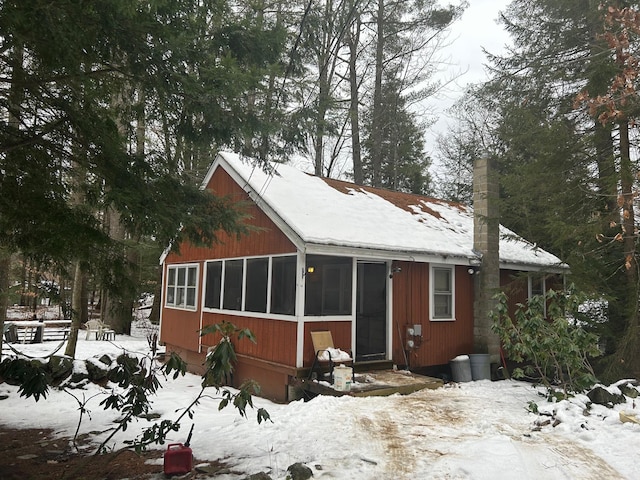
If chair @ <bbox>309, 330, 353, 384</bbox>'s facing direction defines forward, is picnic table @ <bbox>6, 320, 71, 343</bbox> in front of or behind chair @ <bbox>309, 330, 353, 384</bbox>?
behind

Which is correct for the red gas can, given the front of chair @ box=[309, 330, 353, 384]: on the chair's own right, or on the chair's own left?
on the chair's own right

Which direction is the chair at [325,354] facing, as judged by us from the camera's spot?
facing the viewer and to the right of the viewer

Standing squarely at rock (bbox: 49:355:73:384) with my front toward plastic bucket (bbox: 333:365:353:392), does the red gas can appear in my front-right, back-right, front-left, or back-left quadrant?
front-right

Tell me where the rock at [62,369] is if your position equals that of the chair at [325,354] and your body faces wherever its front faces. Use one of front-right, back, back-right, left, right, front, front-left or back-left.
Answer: back-right

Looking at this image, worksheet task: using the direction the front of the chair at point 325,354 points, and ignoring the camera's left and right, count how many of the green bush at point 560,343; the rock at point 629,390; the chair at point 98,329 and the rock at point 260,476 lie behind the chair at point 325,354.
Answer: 1

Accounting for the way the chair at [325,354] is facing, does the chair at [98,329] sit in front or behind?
behind

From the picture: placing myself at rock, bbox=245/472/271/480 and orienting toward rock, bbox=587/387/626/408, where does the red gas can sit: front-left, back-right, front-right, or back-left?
back-left

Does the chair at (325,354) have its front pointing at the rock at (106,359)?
no

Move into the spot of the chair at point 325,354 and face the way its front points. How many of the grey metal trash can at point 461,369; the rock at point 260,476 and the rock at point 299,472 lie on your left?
1

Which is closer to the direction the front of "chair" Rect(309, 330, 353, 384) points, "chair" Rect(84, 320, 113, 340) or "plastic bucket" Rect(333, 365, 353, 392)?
the plastic bucket

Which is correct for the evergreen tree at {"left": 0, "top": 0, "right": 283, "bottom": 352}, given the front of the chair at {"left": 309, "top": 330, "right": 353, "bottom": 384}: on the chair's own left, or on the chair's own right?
on the chair's own right

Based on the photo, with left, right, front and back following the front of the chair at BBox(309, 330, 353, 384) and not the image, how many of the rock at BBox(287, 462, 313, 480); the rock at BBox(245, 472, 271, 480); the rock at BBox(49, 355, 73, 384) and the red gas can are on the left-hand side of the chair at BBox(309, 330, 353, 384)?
0

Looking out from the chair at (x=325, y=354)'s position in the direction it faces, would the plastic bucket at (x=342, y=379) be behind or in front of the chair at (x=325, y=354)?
in front

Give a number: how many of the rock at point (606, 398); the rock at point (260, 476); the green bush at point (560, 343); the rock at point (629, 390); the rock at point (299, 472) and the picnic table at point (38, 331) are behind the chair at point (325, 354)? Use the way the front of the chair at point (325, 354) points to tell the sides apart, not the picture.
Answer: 1

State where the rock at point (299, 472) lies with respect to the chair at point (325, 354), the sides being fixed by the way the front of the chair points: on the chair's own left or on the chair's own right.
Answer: on the chair's own right
